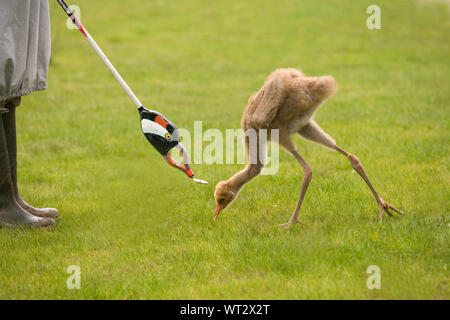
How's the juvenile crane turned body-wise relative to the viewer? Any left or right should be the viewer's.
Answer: facing to the left of the viewer
